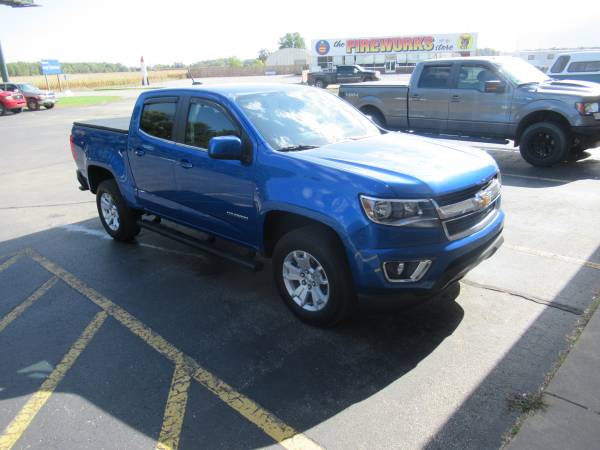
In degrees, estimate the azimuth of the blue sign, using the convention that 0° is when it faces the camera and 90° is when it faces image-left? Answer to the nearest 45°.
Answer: approximately 0°

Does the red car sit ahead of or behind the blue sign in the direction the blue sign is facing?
ahead

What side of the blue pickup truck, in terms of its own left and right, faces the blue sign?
back

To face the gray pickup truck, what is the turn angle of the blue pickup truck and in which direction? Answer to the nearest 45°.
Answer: approximately 90° to its left

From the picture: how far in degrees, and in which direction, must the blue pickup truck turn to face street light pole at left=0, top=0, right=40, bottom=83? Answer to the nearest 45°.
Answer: approximately 180°

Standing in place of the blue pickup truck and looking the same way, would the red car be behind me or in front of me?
behind

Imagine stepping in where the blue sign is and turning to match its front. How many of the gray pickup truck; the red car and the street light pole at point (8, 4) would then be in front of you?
3

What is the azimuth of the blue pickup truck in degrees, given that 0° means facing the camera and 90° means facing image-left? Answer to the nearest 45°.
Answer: approximately 315°
